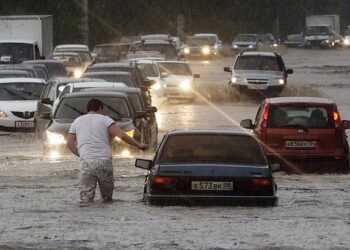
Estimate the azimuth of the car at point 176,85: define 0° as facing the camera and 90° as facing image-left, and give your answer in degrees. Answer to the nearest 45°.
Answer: approximately 0°

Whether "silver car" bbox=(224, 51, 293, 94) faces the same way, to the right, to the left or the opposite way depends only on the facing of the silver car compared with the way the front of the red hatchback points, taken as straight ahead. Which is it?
the opposite way

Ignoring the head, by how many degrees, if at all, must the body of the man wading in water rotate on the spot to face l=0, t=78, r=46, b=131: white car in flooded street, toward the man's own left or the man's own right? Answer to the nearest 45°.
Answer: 0° — they already face it

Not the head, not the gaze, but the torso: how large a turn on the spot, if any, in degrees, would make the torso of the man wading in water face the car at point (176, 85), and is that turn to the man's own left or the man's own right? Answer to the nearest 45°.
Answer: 0° — they already face it

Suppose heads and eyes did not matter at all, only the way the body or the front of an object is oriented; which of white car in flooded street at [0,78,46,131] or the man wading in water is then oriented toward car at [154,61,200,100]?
the man wading in water

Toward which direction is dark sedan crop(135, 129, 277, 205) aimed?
away from the camera

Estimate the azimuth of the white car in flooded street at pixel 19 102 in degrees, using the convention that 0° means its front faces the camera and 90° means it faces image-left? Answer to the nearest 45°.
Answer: approximately 0°

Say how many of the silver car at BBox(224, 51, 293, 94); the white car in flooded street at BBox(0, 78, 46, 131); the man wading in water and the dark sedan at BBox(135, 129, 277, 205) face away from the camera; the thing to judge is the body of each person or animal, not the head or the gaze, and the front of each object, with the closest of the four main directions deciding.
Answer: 2

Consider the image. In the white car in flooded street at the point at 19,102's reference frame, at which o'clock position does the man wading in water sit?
The man wading in water is roughly at 12 o'clock from the white car in flooded street.
